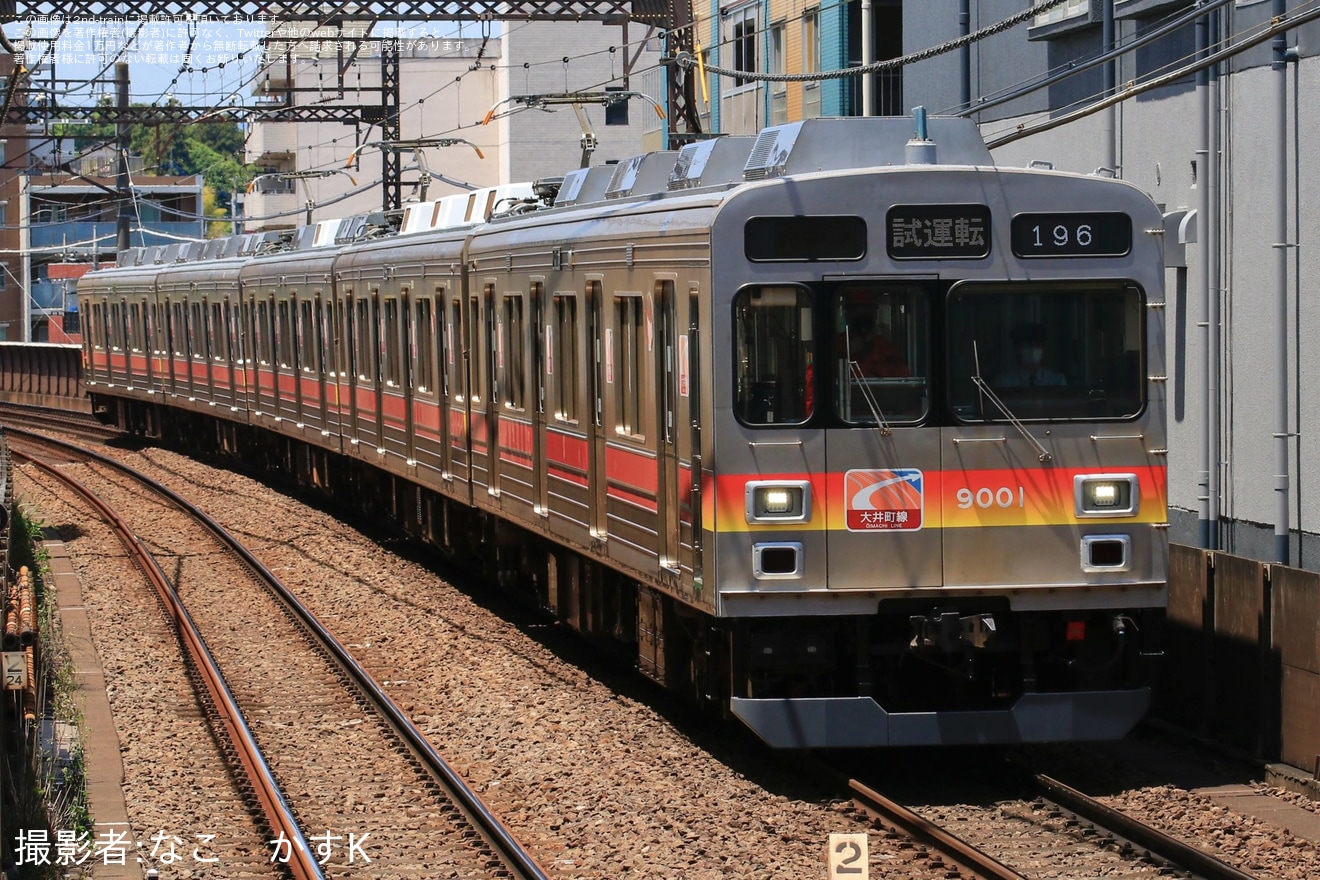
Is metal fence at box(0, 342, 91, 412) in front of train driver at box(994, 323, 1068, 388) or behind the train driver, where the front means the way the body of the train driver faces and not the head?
behind

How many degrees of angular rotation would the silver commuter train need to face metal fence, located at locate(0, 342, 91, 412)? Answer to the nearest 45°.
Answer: approximately 135° to its left

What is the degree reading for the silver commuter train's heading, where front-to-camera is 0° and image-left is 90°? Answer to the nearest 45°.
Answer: approximately 315°

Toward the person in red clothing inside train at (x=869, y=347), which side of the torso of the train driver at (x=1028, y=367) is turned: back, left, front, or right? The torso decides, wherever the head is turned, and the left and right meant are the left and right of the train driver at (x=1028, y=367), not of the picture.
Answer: right
